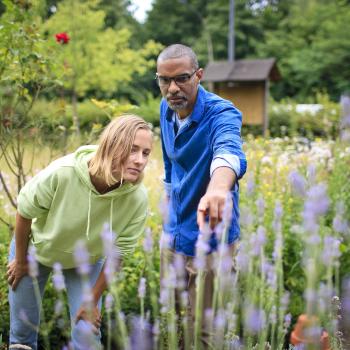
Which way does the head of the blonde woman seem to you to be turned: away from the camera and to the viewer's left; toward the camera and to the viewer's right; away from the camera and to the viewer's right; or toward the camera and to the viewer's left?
toward the camera and to the viewer's right

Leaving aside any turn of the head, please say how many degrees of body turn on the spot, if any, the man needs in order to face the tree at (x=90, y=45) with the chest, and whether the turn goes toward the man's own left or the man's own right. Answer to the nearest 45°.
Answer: approximately 135° to the man's own right

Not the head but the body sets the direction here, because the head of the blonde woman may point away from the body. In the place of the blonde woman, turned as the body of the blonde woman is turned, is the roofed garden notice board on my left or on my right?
on my left

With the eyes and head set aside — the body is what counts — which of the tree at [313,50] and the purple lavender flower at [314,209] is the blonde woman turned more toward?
the purple lavender flower

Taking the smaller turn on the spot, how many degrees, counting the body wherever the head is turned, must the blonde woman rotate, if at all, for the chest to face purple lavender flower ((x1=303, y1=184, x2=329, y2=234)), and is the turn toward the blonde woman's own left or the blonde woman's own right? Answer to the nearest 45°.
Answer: approximately 45° to the blonde woman's own right

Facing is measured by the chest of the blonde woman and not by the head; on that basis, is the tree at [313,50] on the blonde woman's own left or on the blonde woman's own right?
on the blonde woman's own left

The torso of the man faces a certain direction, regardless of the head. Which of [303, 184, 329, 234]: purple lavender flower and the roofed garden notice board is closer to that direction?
the purple lavender flower

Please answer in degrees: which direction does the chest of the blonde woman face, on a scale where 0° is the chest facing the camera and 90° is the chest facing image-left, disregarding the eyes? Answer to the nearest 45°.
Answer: approximately 315°

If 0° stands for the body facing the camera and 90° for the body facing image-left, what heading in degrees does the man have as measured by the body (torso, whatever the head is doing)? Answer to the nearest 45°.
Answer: approximately 45°

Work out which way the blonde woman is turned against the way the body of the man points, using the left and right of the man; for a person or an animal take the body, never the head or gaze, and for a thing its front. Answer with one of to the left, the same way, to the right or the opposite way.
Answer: to the left

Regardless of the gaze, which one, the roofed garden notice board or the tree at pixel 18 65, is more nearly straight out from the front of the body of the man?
the tree

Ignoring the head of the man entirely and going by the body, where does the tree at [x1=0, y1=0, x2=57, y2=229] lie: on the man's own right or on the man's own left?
on the man's own right

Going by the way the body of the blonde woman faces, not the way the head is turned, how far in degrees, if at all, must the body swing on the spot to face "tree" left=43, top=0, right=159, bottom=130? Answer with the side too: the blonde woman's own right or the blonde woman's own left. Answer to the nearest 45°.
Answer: approximately 135° to the blonde woman's own left
